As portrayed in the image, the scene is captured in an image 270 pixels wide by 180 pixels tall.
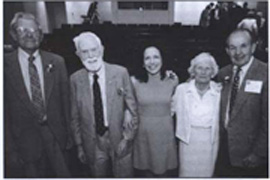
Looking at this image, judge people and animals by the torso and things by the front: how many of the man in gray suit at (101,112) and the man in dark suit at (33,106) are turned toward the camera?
2

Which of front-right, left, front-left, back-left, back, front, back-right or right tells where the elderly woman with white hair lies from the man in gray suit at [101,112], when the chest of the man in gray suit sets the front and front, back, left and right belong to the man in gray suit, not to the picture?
left

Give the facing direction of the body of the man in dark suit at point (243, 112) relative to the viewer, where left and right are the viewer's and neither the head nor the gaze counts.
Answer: facing the viewer and to the left of the viewer

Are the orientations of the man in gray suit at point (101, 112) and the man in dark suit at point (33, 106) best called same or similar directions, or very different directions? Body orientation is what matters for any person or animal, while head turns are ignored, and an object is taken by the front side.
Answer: same or similar directions

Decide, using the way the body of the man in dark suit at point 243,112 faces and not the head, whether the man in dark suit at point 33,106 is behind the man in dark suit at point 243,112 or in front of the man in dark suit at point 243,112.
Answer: in front

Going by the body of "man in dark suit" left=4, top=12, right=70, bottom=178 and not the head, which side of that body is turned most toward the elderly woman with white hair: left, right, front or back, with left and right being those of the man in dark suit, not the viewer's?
left

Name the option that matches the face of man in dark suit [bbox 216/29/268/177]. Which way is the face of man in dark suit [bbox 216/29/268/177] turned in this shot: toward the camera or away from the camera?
toward the camera

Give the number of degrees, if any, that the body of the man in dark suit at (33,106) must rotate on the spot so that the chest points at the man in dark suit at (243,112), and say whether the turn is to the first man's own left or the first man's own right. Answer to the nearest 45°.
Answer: approximately 90° to the first man's own left

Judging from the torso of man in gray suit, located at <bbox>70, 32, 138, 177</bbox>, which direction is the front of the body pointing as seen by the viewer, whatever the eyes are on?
toward the camera
